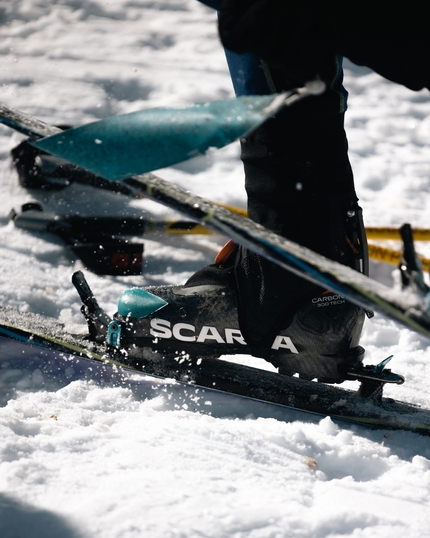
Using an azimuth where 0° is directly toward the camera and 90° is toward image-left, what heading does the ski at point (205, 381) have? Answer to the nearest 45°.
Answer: approximately 90°
